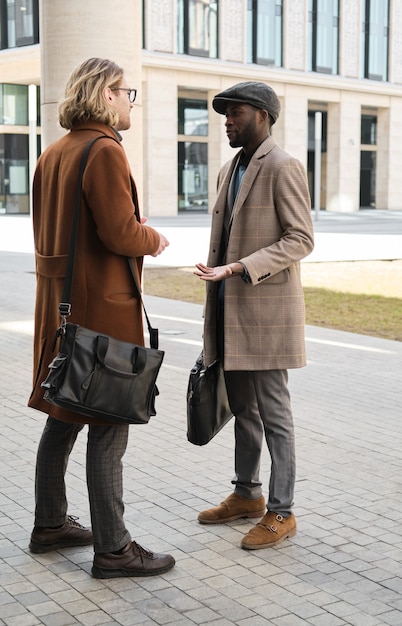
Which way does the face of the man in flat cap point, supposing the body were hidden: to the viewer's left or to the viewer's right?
to the viewer's left

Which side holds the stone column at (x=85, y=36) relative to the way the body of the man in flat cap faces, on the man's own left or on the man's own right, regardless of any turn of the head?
on the man's own right

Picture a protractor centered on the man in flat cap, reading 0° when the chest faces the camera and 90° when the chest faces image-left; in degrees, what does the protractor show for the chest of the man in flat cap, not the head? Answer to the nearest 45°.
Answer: approximately 45°

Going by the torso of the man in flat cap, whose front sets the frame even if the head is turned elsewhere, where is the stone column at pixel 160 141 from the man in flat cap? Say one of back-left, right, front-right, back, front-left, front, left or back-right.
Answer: back-right
